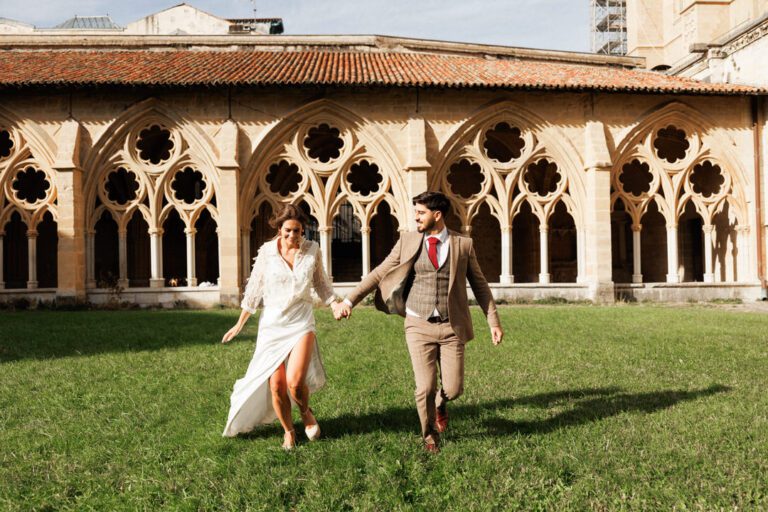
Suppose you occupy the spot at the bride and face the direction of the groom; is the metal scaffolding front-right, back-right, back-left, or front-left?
front-left

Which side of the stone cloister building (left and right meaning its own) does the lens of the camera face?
front

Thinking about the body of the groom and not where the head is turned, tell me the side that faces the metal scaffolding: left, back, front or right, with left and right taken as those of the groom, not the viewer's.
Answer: back

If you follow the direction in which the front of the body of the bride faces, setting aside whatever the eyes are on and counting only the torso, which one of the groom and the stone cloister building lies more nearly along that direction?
the groom

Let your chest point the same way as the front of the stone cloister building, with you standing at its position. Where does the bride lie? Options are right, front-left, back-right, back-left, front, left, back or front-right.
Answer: front

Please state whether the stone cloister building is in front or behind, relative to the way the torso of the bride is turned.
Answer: behind

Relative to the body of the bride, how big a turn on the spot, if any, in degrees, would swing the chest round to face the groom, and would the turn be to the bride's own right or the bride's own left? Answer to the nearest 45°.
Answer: approximately 90° to the bride's own left

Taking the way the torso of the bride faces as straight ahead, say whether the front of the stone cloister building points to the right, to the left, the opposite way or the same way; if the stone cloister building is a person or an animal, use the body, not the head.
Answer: the same way

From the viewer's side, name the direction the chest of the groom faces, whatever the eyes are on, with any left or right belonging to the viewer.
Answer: facing the viewer

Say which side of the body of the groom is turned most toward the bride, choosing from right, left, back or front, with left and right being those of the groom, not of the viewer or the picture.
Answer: right

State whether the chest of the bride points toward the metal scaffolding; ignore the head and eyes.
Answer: no

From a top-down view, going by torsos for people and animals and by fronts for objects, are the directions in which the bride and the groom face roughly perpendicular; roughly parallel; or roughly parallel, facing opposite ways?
roughly parallel

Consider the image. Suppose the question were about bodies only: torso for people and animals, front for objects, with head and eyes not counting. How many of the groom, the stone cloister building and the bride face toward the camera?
3

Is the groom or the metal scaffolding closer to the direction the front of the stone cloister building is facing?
the groom

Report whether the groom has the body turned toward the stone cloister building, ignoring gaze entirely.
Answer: no

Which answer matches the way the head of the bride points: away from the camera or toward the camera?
toward the camera

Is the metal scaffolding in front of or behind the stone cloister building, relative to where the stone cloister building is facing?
behind
